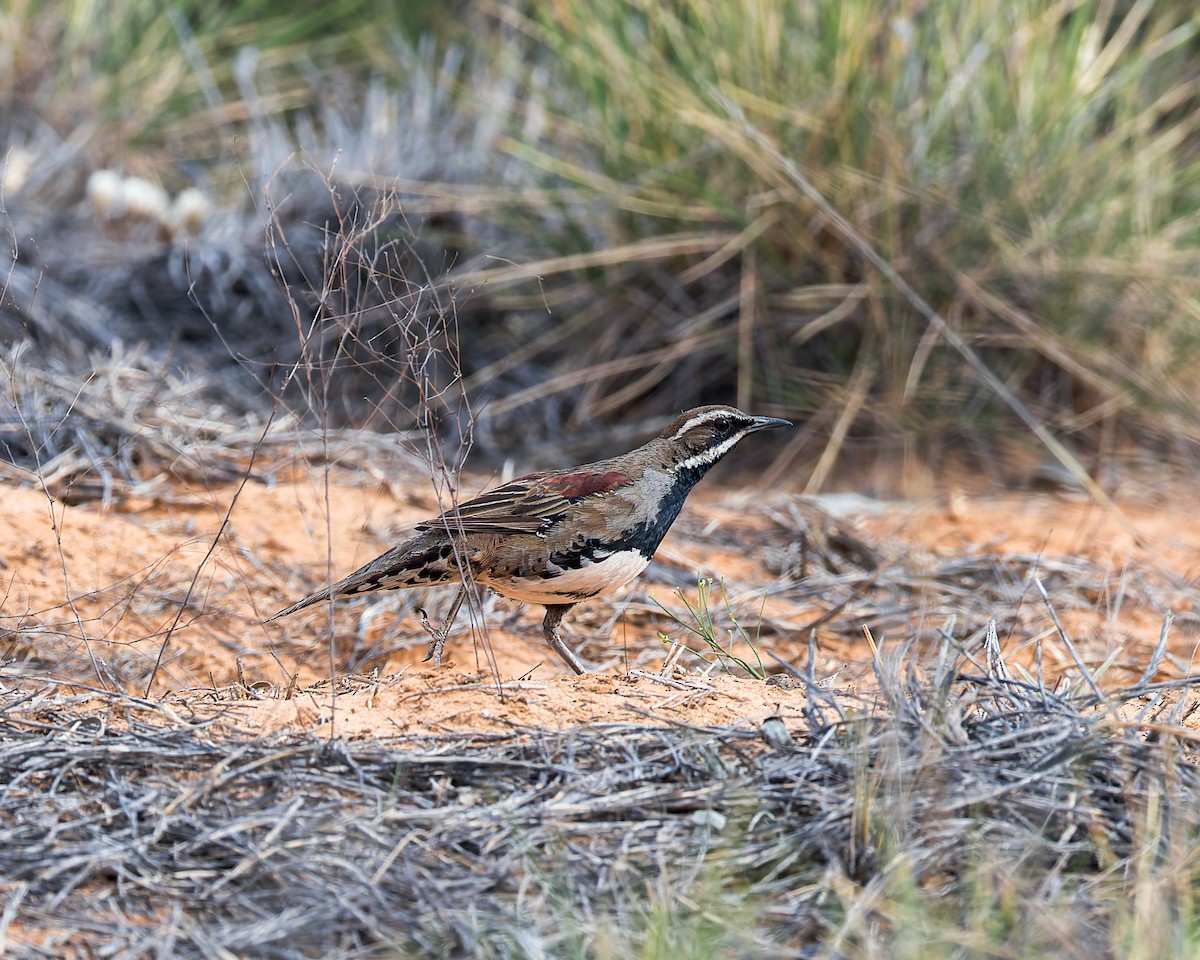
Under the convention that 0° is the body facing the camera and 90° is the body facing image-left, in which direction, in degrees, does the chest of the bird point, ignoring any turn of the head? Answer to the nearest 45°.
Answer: approximately 270°
